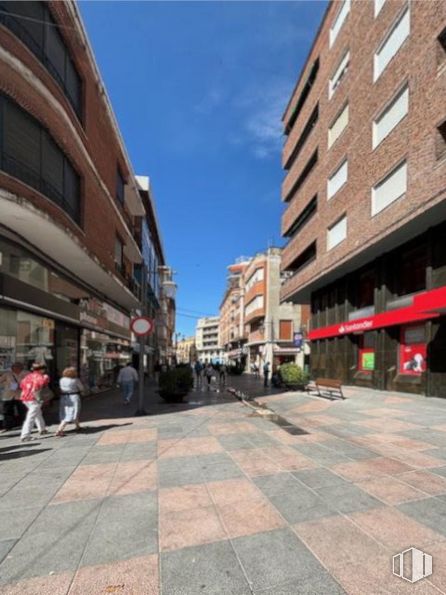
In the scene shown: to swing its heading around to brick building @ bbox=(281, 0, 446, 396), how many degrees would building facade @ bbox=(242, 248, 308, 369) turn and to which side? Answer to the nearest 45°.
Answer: approximately 45° to its left

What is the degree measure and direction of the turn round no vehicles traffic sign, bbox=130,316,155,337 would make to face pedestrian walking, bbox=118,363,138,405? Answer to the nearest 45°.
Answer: approximately 180°

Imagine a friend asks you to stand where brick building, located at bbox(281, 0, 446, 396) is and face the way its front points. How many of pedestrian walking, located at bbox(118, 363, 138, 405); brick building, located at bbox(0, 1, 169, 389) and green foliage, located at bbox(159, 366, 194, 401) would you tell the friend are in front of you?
3

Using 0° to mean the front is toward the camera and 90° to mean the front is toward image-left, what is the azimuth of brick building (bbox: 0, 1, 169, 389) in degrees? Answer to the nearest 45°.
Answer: approximately 315°

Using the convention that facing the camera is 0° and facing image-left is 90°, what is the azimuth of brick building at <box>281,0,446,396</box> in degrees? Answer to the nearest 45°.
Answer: approximately 45°

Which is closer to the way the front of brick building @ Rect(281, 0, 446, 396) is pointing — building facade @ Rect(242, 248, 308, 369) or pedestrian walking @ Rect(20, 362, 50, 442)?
the pedestrian walking

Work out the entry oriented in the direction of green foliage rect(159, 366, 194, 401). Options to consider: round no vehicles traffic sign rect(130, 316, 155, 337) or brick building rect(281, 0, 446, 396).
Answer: the brick building
